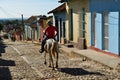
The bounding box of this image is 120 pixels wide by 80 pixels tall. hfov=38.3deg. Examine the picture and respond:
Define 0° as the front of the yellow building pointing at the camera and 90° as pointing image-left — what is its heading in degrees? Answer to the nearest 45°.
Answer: approximately 45°

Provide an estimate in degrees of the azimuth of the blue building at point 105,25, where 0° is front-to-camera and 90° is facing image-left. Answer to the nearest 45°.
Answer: approximately 45°

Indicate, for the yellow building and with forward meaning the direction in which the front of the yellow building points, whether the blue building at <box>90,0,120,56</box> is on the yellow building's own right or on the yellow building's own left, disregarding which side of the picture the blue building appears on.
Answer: on the yellow building's own left
